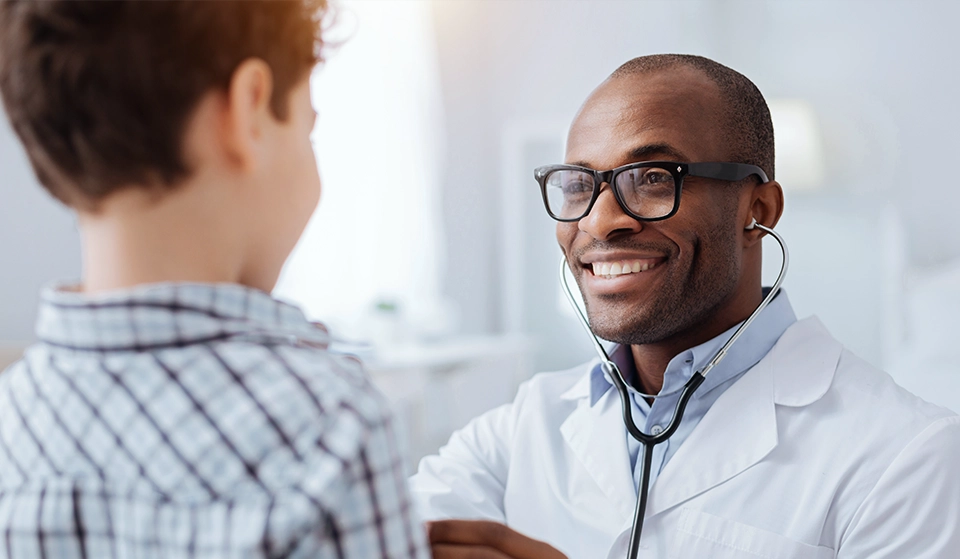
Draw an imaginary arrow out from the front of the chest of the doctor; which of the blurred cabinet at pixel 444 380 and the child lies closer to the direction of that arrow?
the child

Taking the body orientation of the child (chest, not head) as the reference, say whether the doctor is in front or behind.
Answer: in front

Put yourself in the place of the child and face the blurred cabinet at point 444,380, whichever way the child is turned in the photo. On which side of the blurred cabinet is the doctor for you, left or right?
right

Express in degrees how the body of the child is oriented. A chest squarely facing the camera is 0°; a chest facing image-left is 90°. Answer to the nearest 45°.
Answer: approximately 225°

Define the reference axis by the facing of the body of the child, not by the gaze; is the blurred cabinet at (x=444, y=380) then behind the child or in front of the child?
in front

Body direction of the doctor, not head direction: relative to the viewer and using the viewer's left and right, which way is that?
facing the viewer and to the left of the viewer

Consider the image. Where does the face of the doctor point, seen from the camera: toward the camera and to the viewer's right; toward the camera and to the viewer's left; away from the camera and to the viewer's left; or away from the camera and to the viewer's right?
toward the camera and to the viewer's left

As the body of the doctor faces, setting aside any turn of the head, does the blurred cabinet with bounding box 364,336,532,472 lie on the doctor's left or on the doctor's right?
on the doctor's right

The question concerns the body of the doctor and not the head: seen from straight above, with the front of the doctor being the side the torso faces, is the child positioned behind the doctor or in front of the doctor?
in front

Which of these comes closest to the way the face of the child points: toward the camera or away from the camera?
away from the camera
